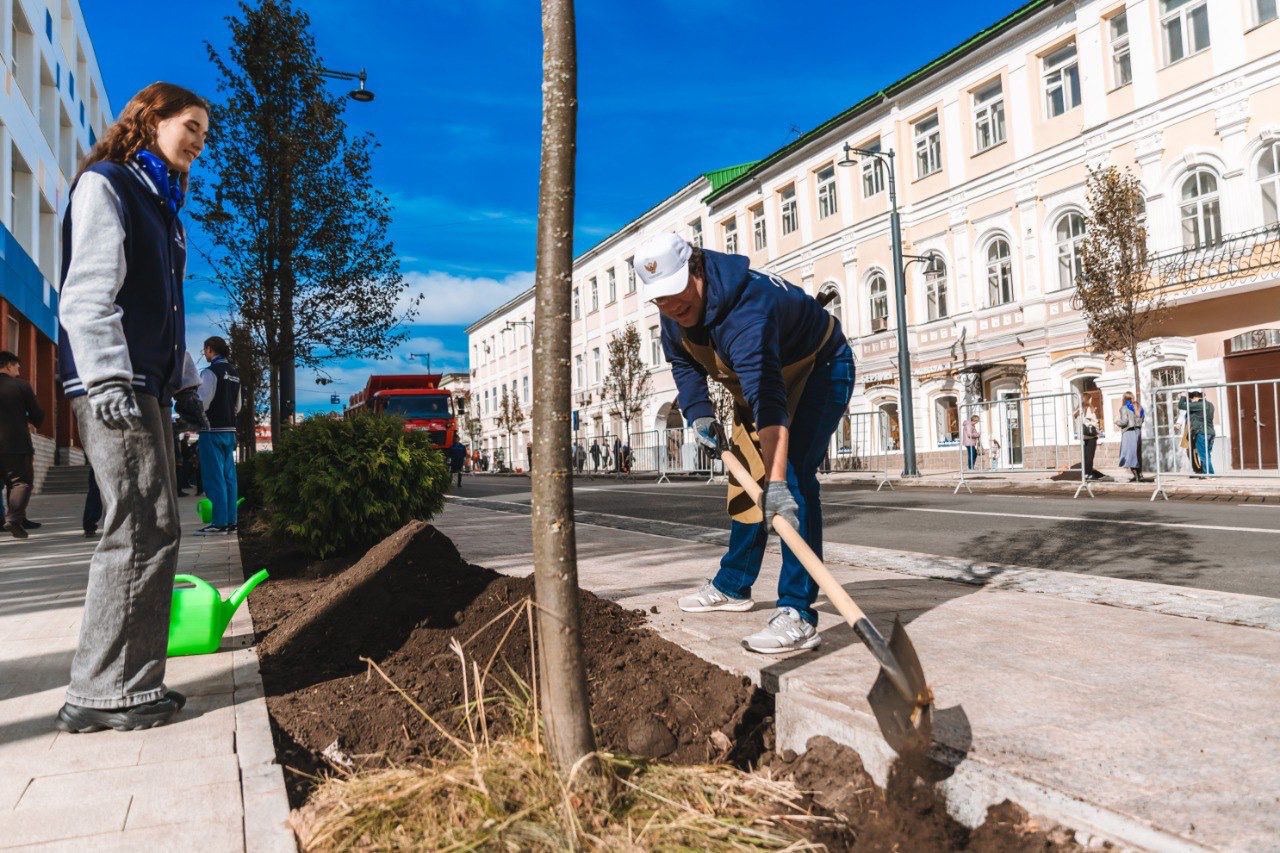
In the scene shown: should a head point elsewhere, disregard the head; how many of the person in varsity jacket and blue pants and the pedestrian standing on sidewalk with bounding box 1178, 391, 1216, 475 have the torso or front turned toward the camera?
0

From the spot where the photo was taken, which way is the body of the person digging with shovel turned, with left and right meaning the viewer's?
facing the viewer and to the left of the viewer

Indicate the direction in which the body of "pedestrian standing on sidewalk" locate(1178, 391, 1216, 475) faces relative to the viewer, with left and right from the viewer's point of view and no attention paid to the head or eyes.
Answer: facing to the left of the viewer

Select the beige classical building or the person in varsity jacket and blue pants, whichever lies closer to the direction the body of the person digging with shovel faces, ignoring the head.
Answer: the person in varsity jacket and blue pants

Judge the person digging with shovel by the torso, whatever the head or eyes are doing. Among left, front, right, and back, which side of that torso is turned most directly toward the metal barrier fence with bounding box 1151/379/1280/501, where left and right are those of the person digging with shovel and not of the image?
back

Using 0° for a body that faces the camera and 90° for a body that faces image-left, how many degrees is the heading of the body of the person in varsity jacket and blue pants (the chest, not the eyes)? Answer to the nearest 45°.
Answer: approximately 135°

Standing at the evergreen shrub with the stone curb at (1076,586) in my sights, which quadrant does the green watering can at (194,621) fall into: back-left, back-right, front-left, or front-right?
front-right
